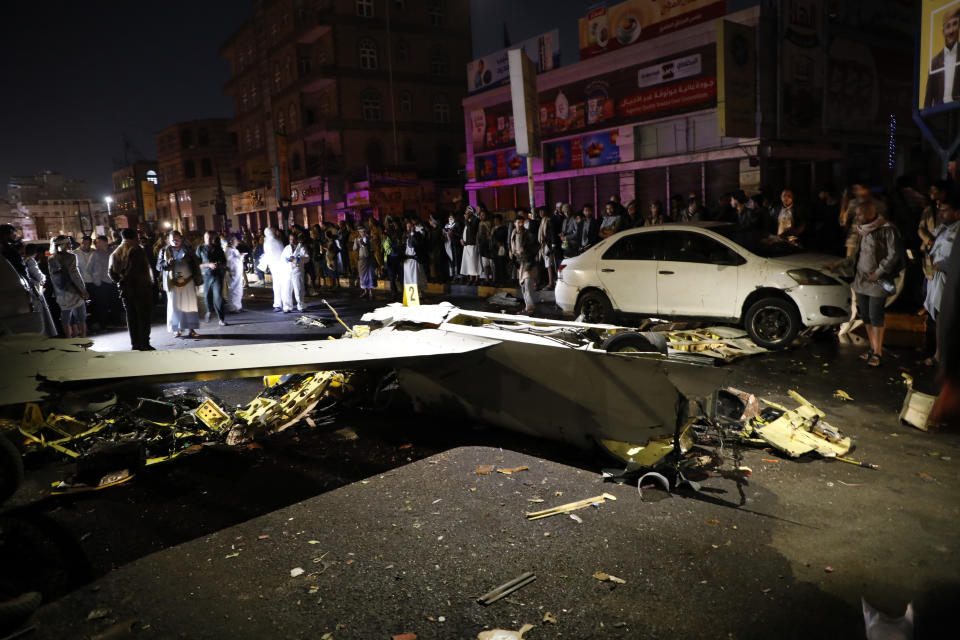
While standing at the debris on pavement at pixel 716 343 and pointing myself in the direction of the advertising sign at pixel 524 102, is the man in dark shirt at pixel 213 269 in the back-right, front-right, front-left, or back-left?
front-left

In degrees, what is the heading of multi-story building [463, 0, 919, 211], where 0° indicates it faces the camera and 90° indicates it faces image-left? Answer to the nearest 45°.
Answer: approximately 45°

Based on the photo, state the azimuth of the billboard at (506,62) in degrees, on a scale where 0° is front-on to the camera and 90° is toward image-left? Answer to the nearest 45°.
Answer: approximately 45°

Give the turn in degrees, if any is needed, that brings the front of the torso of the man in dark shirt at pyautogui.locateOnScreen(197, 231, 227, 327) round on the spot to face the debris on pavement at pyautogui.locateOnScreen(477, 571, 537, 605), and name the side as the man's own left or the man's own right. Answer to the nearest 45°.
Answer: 0° — they already face it

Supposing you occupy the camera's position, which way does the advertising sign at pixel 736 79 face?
facing the viewer and to the right of the viewer

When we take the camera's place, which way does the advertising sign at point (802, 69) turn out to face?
facing the viewer

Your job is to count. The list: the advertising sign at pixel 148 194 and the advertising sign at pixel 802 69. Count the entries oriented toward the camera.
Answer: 2

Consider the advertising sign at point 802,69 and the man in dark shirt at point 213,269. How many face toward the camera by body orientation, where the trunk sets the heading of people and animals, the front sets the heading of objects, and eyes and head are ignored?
2

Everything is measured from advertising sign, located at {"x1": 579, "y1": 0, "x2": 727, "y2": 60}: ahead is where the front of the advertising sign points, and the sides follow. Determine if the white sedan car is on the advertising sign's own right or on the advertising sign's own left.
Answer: on the advertising sign's own left

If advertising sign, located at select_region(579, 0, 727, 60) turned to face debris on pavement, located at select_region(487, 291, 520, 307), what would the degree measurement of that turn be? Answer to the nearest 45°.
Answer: approximately 45° to its left

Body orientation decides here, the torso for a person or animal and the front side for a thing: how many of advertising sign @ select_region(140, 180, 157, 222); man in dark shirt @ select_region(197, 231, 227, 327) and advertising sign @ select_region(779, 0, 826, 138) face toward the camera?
3

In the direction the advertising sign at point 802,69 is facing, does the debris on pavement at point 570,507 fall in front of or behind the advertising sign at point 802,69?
in front

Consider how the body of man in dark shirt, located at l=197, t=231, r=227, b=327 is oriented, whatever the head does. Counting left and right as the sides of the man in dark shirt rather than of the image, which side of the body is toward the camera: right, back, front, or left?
front

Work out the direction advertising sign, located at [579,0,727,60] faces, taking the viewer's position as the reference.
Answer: facing the viewer and to the left of the viewer
